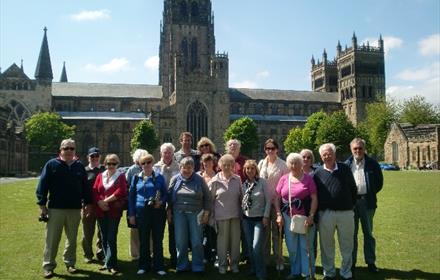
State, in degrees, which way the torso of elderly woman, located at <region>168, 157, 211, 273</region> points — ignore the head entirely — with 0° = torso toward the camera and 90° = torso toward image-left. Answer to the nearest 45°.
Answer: approximately 0°

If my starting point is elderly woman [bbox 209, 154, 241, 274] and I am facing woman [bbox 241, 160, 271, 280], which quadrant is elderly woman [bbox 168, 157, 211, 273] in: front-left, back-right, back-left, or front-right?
back-right

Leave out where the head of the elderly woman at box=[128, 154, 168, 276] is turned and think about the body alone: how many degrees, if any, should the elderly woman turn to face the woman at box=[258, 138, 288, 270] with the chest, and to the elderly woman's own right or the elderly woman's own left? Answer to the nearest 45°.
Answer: approximately 90° to the elderly woman's own left

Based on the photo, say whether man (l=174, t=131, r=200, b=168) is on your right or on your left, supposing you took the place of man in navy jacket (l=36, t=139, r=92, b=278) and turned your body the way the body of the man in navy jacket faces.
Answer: on your left

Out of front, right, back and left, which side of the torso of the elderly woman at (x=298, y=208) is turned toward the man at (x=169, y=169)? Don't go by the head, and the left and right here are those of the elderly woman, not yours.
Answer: right

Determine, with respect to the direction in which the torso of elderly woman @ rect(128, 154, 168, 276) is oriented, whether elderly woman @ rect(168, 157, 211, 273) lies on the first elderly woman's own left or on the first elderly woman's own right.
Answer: on the first elderly woman's own left

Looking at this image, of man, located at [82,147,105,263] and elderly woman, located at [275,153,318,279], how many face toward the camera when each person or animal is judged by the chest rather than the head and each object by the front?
2
